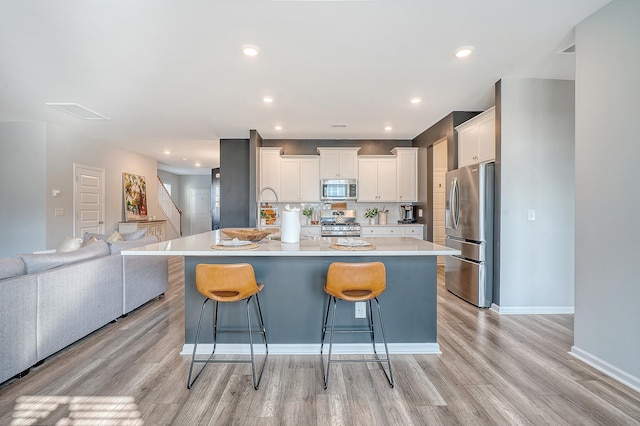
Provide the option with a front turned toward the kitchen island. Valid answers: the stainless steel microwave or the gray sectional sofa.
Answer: the stainless steel microwave

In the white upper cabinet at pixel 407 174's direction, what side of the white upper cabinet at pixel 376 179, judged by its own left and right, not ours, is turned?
left

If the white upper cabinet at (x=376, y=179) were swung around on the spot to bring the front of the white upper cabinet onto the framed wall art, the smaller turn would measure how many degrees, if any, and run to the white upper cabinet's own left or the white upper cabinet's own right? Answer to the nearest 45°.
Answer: approximately 90° to the white upper cabinet's own right

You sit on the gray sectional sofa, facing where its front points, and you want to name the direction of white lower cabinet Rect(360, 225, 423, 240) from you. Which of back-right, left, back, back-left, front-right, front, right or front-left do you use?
back-right

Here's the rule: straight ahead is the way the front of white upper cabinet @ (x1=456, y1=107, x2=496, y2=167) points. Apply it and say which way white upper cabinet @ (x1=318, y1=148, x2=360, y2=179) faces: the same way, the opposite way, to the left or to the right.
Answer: to the left

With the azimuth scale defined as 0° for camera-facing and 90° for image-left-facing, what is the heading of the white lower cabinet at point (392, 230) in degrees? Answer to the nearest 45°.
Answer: approximately 0°

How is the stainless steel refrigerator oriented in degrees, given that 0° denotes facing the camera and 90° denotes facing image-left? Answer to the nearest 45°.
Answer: approximately 45°

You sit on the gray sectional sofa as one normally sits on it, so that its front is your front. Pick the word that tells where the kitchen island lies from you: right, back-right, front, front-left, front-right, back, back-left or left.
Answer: back

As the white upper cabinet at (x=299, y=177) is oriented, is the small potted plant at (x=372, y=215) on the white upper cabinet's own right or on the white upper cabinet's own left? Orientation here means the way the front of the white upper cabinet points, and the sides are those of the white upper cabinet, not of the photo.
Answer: on the white upper cabinet's own left
